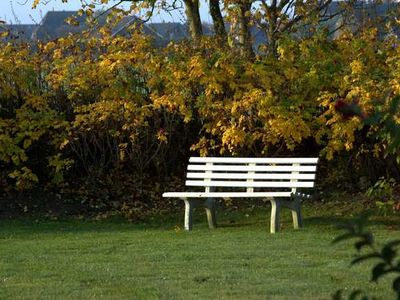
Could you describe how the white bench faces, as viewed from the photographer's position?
facing the viewer and to the left of the viewer
